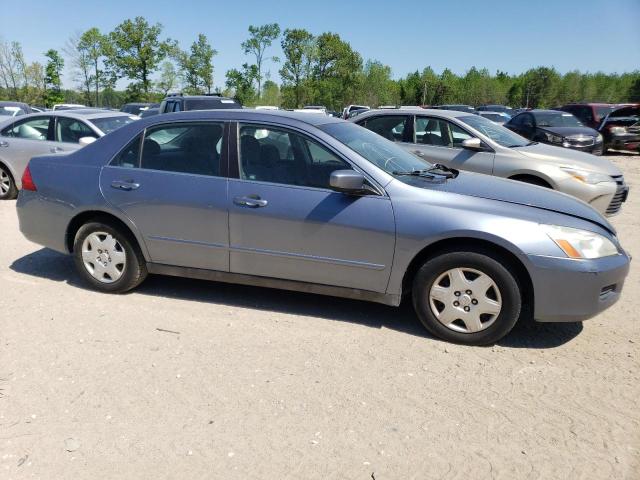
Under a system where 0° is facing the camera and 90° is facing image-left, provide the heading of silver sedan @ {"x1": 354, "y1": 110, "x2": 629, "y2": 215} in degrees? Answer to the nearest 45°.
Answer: approximately 315°

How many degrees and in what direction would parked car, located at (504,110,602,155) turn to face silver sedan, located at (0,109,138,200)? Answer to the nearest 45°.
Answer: approximately 90° to its right

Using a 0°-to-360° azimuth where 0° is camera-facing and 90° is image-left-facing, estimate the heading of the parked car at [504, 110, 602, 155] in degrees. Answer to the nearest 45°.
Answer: approximately 315°

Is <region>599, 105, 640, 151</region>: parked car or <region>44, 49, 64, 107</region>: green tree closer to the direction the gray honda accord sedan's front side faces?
the parked car

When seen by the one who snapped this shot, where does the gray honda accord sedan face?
facing to the right of the viewer

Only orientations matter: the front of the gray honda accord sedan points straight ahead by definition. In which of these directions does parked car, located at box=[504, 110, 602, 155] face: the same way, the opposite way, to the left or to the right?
to the right

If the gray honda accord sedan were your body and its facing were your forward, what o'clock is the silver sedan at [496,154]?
The silver sedan is roughly at 10 o'clock from the gray honda accord sedan.

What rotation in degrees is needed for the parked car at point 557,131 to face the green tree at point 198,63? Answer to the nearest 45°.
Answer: approximately 180°

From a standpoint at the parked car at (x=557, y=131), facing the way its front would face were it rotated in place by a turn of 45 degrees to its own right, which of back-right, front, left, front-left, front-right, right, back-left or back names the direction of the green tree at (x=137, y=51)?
back-right

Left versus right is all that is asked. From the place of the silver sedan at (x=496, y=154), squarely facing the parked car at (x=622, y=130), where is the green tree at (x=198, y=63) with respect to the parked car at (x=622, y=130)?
left

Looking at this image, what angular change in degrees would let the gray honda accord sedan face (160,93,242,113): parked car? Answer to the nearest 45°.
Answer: approximately 90° to its left

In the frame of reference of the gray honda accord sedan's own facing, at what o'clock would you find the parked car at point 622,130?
The parked car is roughly at 10 o'clock from the gray honda accord sedan.

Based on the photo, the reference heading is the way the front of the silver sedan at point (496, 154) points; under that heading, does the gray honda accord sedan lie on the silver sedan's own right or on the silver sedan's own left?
on the silver sedan's own right

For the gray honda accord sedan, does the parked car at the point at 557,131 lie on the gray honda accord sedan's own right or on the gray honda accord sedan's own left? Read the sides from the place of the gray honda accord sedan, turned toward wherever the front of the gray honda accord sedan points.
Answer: on the gray honda accord sedan's own left
